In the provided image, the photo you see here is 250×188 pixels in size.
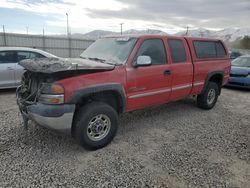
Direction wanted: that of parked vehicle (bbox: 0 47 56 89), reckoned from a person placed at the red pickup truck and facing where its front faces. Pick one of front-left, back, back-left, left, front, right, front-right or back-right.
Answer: right

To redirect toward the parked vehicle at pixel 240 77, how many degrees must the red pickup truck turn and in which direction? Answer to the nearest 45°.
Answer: approximately 180°

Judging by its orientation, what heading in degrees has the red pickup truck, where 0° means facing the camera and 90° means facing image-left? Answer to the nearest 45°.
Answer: approximately 45°

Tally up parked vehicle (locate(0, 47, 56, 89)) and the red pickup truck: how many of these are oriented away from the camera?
0

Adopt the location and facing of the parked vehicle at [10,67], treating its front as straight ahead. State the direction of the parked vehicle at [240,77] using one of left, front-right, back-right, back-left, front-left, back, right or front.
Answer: back

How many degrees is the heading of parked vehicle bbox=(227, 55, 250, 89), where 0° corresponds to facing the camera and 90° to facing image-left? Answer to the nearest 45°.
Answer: approximately 45°

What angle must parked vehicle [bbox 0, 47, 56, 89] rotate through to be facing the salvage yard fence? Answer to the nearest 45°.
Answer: approximately 90° to its right

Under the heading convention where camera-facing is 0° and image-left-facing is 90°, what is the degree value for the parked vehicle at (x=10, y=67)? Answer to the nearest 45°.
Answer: approximately 90°

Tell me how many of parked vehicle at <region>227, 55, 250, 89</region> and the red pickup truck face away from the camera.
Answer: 0
